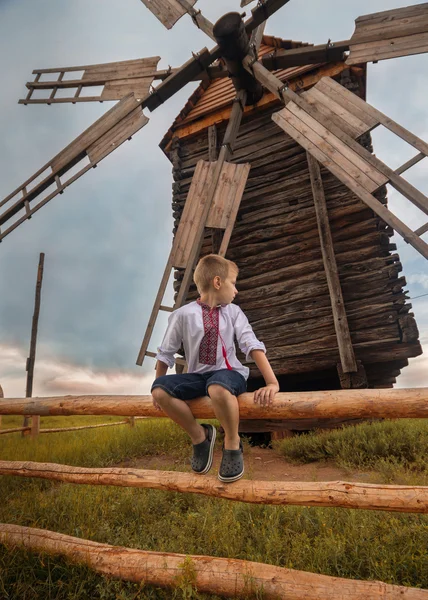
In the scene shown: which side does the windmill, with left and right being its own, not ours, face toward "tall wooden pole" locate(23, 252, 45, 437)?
right

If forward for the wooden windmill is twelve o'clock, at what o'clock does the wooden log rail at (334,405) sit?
The wooden log rail is roughly at 11 o'clock from the wooden windmill.

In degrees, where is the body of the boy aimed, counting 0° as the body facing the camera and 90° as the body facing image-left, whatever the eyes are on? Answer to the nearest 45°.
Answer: approximately 0°

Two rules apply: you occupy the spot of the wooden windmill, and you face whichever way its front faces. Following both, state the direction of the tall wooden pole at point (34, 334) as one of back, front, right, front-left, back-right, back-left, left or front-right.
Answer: right

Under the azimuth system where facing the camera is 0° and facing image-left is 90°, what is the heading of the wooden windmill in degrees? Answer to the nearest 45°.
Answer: approximately 45°
